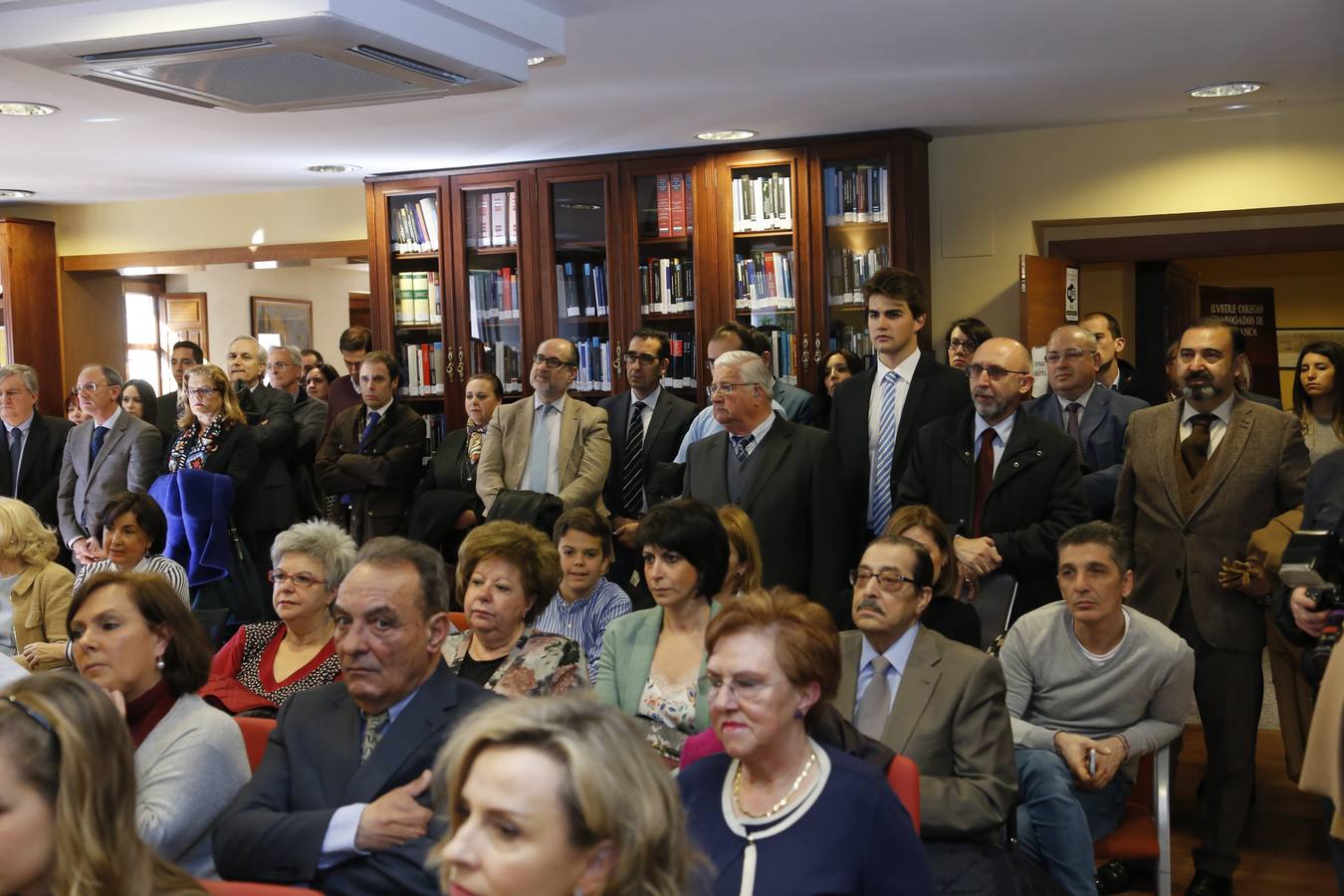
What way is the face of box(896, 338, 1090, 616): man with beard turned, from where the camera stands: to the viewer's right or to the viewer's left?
to the viewer's left

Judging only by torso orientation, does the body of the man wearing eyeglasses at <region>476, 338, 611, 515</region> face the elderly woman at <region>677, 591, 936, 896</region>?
yes

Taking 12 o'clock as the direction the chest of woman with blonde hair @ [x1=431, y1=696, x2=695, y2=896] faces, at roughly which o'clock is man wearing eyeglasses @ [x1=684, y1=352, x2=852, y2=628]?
The man wearing eyeglasses is roughly at 5 o'clock from the woman with blonde hair.

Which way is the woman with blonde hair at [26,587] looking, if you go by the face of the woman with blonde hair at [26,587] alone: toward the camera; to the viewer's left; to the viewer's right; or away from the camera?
to the viewer's left

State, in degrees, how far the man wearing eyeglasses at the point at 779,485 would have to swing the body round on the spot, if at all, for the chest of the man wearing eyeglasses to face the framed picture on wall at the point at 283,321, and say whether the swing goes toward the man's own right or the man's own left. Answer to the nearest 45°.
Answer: approximately 90° to the man's own right

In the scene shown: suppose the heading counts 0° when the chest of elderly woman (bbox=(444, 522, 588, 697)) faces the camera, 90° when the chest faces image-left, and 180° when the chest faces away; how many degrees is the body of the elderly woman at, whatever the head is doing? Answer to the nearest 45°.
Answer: approximately 45°

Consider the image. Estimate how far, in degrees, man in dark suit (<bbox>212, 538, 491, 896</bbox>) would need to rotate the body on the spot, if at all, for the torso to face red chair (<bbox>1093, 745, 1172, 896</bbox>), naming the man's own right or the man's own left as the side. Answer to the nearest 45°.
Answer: approximately 135° to the man's own left

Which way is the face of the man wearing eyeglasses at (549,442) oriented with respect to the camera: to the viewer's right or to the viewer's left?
to the viewer's left

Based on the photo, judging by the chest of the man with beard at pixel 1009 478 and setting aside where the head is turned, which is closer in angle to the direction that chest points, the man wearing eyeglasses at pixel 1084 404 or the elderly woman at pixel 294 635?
the elderly woman

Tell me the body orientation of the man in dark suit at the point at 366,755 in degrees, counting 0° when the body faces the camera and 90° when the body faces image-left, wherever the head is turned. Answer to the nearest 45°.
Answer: approximately 45°

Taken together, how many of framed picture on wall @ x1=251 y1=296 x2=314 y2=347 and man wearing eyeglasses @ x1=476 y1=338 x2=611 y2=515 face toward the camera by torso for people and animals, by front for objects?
2

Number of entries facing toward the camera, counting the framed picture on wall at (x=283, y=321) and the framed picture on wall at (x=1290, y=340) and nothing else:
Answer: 2
